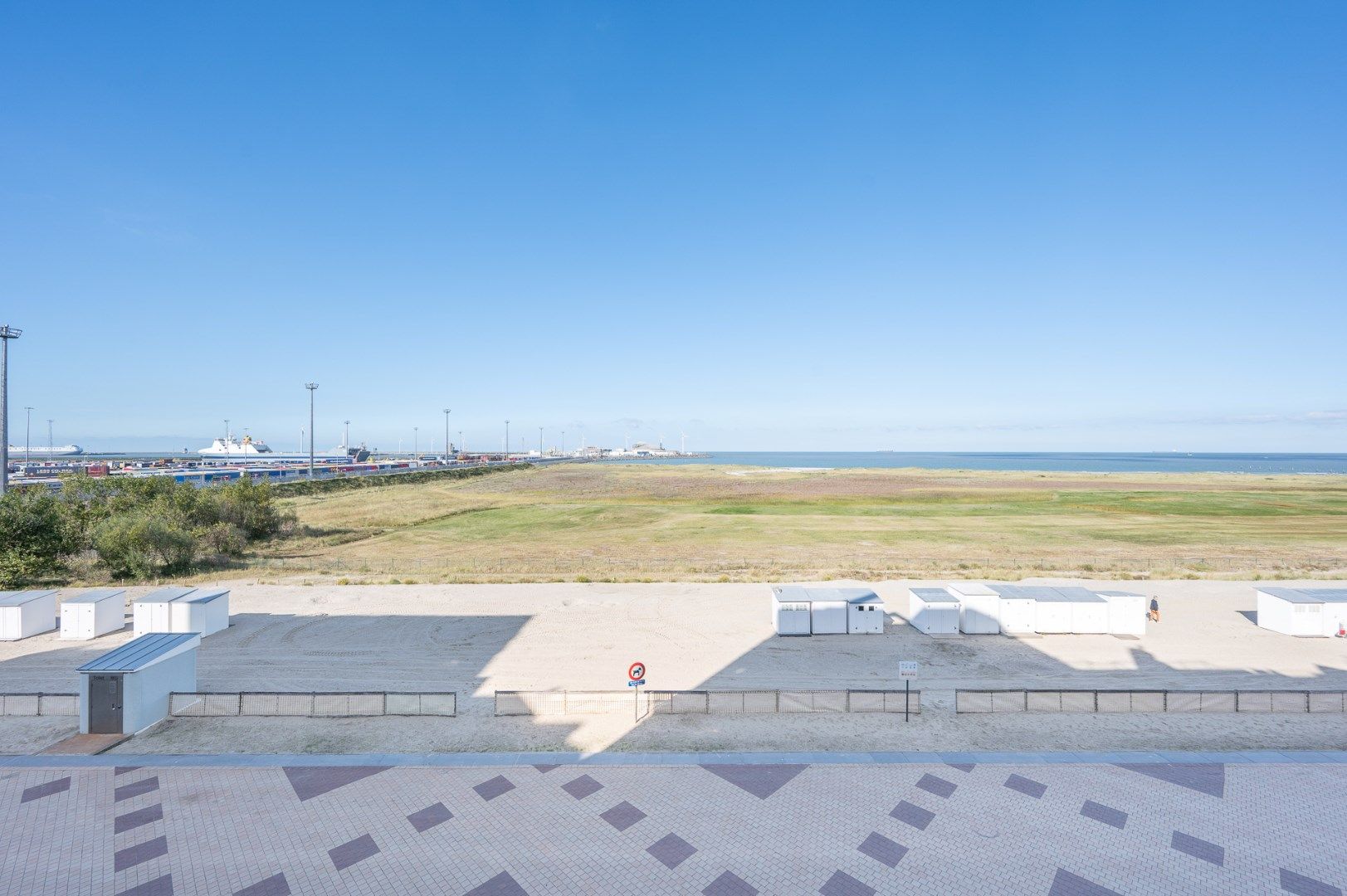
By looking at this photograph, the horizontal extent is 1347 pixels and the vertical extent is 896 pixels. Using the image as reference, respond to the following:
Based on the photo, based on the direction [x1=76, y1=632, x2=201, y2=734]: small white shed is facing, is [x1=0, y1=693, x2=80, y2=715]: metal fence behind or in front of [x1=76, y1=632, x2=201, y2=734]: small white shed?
behind

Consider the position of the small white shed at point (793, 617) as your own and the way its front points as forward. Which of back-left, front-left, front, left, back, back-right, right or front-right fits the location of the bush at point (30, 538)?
right

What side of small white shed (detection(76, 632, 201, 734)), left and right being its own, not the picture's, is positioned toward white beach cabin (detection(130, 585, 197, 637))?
back

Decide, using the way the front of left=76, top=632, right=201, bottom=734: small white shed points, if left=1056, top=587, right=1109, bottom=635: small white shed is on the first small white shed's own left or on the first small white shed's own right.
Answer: on the first small white shed's own left

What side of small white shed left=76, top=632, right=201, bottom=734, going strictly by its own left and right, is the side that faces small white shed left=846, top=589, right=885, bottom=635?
left

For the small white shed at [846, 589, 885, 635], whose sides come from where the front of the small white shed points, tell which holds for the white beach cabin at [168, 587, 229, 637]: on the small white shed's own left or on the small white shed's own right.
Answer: on the small white shed's own right

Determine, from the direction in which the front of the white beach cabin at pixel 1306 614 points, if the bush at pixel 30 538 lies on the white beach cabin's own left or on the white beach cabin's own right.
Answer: on the white beach cabin's own right

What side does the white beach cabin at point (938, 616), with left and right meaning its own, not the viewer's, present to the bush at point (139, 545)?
right

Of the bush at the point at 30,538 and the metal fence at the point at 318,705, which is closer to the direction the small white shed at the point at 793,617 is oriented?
the metal fence

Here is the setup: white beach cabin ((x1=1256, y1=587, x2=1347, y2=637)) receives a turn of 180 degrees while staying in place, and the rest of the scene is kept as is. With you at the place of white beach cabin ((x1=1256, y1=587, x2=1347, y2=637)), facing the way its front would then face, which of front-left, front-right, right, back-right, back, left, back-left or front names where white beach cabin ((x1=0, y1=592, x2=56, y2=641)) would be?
back-left

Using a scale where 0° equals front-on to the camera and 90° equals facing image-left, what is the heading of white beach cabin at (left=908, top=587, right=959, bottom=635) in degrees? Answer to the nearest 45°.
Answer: approximately 0°

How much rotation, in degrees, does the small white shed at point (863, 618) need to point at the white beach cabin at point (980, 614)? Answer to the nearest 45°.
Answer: approximately 90° to its left
